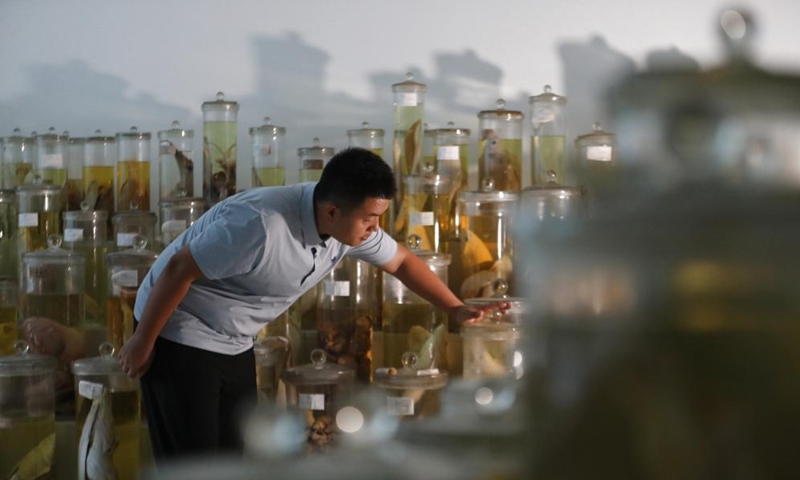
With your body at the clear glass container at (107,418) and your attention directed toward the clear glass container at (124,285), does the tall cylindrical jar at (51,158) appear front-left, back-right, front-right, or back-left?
front-left

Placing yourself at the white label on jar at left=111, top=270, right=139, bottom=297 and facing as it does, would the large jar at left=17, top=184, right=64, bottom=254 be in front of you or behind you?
behind

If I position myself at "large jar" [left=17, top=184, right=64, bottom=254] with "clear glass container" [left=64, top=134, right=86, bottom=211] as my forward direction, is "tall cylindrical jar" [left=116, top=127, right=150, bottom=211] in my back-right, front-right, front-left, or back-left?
front-right

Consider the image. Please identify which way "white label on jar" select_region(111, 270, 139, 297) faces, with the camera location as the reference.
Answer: facing the viewer

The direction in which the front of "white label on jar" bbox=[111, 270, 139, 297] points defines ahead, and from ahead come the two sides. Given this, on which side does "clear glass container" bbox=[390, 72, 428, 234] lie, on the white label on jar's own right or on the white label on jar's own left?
on the white label on jar's own left

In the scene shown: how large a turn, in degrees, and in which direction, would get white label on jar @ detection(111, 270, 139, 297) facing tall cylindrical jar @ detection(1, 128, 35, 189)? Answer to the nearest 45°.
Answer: approximately 135° to its right

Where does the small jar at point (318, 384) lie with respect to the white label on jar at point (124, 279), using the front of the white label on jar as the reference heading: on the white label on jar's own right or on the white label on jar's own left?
on the white label on jar's own left

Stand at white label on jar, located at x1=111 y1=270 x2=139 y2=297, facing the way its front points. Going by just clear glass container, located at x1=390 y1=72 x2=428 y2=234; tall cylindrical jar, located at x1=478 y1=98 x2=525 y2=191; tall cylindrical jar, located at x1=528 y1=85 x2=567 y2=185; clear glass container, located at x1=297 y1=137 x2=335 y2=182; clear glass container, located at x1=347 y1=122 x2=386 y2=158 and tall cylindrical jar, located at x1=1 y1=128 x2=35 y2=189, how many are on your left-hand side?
5

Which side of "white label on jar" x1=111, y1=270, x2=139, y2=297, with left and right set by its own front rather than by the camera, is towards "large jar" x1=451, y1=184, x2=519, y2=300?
left

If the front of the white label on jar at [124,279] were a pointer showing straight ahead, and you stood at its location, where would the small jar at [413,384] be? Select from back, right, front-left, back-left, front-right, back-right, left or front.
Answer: front-left

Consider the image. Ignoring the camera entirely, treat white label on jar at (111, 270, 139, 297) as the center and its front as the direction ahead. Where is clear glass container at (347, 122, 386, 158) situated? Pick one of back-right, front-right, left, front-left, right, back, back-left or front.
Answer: left

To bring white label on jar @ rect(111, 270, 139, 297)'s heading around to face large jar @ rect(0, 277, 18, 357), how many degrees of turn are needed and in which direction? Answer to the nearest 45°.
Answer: approximately 135° to its right

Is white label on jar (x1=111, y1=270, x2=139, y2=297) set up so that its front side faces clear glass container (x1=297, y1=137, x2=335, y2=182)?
no

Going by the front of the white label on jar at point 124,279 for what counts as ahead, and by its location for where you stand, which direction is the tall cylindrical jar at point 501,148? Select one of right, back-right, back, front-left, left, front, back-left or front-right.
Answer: left

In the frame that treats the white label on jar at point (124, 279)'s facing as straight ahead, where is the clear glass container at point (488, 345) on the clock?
The clear glass container is roughly at 10 o'clock from the white label on jar.

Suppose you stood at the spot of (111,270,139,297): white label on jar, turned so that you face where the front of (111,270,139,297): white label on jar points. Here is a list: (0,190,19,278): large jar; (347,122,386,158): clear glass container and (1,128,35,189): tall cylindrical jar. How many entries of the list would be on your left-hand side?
1

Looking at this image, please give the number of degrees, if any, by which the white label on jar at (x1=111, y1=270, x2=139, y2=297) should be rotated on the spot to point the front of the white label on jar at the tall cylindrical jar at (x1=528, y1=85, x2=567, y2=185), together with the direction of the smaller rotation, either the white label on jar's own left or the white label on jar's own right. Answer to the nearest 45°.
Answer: approximately 90° to the white label on jar's own left
